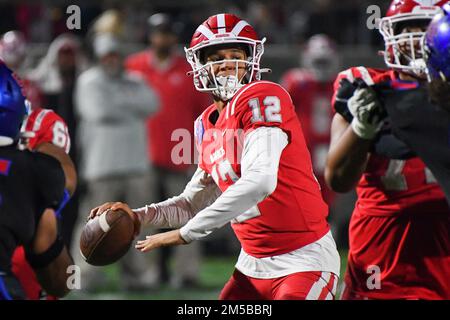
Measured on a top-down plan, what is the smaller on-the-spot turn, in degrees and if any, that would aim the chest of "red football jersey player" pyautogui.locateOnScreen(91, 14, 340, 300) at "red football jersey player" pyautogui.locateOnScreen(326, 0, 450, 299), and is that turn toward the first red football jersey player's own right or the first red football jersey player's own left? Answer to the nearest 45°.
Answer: approximately 135° to the first red football jersey player's own left

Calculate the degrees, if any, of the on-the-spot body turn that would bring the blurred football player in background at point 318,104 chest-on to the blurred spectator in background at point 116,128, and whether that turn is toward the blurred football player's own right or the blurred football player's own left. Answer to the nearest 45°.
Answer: approximately 45° to the blurred football player's own right

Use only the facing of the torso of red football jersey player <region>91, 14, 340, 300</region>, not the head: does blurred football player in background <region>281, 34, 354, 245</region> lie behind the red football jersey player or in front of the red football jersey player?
behind

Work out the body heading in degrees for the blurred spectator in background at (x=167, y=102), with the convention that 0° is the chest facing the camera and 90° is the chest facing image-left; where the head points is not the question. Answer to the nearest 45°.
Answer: approximately 0°

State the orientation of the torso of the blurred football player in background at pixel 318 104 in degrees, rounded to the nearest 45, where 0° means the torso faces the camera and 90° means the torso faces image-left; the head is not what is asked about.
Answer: approximately 0°

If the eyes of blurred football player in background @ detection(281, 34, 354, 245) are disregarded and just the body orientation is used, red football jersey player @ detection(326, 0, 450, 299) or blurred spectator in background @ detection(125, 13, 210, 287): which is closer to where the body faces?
the red football jersey player

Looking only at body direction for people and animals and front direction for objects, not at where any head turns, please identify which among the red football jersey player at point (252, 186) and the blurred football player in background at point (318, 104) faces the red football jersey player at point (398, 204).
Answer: the blurred football player in background

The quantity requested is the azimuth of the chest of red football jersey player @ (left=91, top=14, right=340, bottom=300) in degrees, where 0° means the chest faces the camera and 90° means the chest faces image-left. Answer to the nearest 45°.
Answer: approximately 45°

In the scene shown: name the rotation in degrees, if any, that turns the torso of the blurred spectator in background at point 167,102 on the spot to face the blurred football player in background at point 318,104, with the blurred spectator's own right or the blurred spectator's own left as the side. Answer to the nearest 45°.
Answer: approximately 135° to the blurred spectator's own left

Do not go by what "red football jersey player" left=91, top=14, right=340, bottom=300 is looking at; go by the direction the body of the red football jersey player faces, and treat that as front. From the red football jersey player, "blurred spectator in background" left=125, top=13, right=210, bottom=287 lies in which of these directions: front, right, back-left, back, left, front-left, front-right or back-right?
back-right
